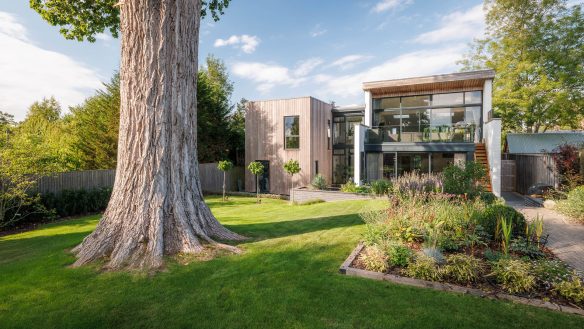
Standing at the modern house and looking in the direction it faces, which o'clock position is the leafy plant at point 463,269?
The leafy plant is roughly at 12 o'clock from the modern house.

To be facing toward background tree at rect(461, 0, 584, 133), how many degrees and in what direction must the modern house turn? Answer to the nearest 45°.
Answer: approximately 135° to its left

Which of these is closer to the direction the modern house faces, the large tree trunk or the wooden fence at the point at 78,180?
the large tree trunk

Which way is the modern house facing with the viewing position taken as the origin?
facing the viewer

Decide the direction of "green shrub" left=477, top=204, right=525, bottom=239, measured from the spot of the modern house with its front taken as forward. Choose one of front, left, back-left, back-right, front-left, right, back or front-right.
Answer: front

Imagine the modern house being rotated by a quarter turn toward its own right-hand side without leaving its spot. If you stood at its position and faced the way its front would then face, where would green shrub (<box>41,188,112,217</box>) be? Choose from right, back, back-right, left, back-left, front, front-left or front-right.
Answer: front-left

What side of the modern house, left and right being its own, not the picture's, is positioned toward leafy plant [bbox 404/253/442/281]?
front

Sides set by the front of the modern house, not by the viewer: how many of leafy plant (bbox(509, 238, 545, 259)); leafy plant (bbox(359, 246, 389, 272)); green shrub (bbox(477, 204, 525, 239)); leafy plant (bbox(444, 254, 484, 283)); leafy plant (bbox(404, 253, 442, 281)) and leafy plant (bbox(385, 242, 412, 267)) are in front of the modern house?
6

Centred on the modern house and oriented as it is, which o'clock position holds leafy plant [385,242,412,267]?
The leafy plant is roughly at 12 o'clock from the modern house.

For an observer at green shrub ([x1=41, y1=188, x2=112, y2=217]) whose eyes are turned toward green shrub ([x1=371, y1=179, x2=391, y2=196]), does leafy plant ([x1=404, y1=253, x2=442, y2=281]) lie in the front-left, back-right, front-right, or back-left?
front-right

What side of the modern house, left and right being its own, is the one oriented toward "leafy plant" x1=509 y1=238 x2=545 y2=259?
front

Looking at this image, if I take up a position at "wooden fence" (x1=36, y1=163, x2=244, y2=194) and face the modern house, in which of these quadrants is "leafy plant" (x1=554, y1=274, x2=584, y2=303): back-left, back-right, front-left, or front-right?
front-right

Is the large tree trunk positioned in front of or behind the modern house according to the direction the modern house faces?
in front

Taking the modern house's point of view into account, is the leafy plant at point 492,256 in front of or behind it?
in front

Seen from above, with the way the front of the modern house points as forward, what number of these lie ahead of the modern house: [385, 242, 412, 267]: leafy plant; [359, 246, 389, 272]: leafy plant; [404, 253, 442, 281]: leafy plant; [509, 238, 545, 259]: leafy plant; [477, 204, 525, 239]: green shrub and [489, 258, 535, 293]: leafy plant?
6

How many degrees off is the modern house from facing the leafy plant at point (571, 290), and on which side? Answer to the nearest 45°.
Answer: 0° — it already faces it

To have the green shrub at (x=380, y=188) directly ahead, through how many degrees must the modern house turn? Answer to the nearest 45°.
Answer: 0° — it already faces it

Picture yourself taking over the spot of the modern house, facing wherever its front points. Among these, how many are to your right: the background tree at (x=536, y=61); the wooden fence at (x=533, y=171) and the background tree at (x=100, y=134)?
1
